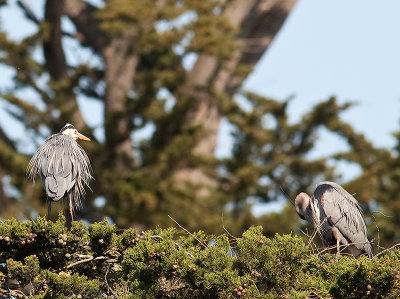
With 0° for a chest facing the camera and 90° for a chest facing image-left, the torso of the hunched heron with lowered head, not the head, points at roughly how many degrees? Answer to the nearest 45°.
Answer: approximately 90°

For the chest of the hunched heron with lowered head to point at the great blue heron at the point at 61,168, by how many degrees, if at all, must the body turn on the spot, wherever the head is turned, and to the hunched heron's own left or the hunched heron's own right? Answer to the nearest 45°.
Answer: approximately 45° to the hunched heron's own left

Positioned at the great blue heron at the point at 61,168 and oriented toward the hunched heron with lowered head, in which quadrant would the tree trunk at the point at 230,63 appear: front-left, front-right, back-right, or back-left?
front-left
